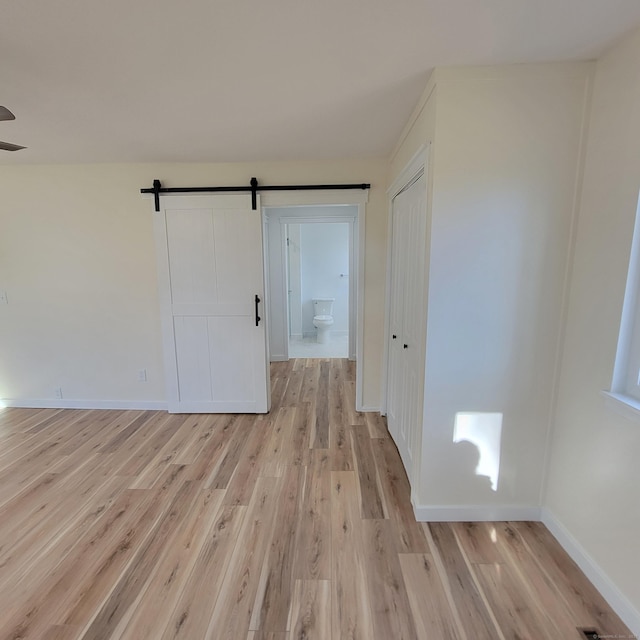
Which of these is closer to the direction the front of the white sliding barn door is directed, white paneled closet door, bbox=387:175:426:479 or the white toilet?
the white paneled closet door

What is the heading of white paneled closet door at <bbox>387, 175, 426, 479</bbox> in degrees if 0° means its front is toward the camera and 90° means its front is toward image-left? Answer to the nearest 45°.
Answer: approximately 90°

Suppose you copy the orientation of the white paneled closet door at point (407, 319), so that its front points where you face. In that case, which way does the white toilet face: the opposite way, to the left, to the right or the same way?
to the left

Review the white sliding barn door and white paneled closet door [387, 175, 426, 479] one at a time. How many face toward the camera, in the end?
1

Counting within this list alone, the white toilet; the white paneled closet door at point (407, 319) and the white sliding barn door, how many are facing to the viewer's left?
1

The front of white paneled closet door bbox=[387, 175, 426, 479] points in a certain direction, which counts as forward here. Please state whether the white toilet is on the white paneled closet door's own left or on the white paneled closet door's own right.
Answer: on the white paneled closet door's own right

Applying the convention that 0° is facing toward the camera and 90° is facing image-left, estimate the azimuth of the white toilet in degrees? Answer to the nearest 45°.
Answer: approximately 0°

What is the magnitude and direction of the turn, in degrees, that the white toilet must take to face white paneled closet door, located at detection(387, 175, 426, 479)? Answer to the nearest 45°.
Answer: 0° — it already faces it

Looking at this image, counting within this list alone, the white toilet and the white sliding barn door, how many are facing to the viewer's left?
0

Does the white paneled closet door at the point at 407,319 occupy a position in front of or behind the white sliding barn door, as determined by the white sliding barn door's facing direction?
in front

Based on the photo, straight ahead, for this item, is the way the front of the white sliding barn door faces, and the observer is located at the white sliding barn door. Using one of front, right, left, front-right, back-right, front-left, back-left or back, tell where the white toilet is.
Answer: back-left
